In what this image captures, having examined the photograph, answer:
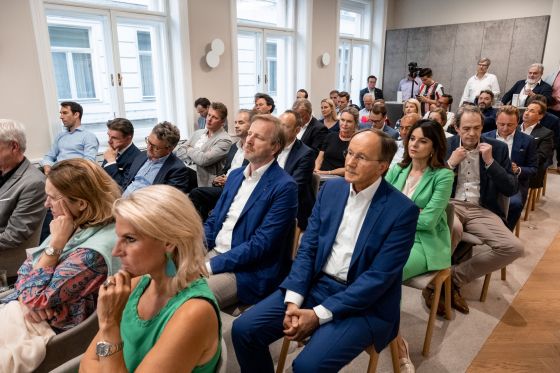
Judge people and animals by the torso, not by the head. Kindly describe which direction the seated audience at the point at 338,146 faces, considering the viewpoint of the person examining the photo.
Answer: facing the viewer and to the left of the viewer

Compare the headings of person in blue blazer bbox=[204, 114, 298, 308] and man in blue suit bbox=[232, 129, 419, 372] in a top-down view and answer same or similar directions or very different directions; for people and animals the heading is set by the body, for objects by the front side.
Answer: same or similar directions

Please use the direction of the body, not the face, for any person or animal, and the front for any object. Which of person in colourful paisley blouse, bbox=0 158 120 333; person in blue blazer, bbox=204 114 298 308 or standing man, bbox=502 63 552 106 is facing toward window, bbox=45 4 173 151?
the standing man

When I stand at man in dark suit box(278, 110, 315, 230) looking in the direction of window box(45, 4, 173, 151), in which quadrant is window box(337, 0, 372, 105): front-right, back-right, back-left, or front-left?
front-right

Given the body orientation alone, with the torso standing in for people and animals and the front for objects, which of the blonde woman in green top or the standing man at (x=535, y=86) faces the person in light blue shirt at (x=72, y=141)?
the standing man

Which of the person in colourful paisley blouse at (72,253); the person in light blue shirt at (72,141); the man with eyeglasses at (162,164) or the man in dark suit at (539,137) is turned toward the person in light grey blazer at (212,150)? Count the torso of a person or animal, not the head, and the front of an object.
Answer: the man in dark suit

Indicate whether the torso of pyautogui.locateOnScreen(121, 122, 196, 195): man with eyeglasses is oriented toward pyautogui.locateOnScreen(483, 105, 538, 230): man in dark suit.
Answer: no

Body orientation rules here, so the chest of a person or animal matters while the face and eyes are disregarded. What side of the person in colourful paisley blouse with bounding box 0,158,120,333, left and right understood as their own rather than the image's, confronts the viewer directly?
left

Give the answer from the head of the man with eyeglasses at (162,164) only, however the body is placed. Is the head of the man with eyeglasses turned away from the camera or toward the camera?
toward the camera

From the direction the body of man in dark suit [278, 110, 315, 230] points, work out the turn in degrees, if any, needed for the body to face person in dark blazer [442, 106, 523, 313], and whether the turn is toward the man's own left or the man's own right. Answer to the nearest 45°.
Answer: approximately 135° to the man's own left

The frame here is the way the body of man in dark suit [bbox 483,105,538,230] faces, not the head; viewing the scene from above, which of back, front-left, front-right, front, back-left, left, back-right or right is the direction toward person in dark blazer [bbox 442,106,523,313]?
front-left

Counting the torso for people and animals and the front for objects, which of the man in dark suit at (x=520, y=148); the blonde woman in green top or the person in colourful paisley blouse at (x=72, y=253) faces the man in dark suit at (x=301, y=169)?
the man in dark suit at (x=520, y=148)

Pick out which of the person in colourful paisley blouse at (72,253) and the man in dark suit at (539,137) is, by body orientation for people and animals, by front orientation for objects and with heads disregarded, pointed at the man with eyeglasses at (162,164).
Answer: the man in dark suit

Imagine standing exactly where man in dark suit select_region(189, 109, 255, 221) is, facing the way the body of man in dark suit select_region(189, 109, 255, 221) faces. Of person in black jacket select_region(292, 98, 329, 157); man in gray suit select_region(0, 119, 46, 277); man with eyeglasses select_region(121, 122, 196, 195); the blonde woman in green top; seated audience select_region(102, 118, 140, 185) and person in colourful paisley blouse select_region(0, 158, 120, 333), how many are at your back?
1

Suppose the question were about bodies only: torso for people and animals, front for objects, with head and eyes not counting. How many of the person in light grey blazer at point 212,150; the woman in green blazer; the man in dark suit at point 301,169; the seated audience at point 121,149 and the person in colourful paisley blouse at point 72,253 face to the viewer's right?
0

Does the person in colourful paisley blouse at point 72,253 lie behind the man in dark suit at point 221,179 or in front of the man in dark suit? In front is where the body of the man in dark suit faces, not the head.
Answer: in front

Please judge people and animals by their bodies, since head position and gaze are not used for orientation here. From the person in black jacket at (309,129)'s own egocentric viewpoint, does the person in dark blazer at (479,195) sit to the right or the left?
on their left

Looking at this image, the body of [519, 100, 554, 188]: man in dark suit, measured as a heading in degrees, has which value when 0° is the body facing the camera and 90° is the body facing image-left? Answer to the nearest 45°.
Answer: approximately 45°

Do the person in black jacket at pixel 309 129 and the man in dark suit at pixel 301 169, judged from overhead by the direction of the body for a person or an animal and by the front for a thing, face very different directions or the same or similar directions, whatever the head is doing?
same or similar directions

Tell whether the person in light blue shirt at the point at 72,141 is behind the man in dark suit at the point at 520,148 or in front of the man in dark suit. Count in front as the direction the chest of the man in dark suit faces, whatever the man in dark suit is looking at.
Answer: in front

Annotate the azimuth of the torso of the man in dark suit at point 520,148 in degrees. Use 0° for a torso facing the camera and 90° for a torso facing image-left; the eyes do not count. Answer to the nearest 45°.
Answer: approximately 45°
